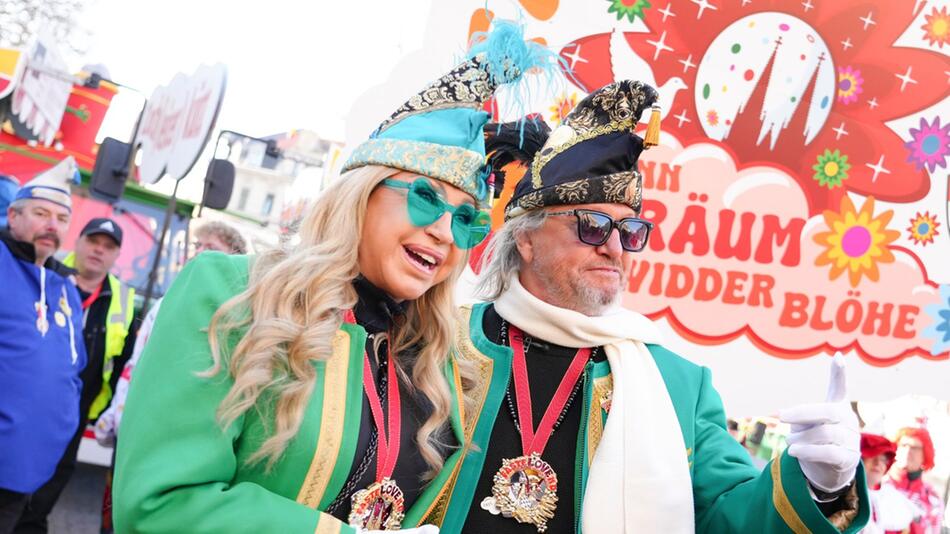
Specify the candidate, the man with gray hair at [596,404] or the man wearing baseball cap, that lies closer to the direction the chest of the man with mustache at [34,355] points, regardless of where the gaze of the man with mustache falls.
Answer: the man with gray hair

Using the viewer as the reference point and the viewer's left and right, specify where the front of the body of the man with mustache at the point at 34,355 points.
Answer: facing the viewer and to the right of the viewer

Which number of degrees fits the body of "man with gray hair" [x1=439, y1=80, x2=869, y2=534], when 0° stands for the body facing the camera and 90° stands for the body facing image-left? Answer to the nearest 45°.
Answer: approximately 315°

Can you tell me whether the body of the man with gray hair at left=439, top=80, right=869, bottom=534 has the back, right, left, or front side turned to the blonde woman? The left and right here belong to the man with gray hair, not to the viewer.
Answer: right

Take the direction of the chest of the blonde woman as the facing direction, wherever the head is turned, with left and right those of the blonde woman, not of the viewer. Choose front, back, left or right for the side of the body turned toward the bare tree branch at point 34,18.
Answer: back

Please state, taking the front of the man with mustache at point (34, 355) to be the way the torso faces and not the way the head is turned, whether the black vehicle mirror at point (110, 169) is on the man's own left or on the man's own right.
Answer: on the man's own left

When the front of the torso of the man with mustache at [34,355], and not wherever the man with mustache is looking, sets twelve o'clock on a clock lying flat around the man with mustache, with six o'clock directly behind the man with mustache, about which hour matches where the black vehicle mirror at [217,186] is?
The black vehicle mirror is roughly at 8 o'clock from the man with mustache.

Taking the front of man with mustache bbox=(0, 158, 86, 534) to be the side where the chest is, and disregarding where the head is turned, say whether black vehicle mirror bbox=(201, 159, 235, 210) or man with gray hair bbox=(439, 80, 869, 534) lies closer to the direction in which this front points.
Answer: the man with gray hair

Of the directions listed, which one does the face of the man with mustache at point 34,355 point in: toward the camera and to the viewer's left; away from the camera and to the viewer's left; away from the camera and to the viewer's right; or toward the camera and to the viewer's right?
toward the camera and to the viewer's right

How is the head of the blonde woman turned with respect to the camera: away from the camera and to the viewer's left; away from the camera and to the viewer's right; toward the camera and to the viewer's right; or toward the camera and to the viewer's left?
toward the camera and to the viewer's right

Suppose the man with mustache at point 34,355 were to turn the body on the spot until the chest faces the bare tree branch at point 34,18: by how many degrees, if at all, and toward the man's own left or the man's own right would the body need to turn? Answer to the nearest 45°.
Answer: approximately 135° to the man's own left
